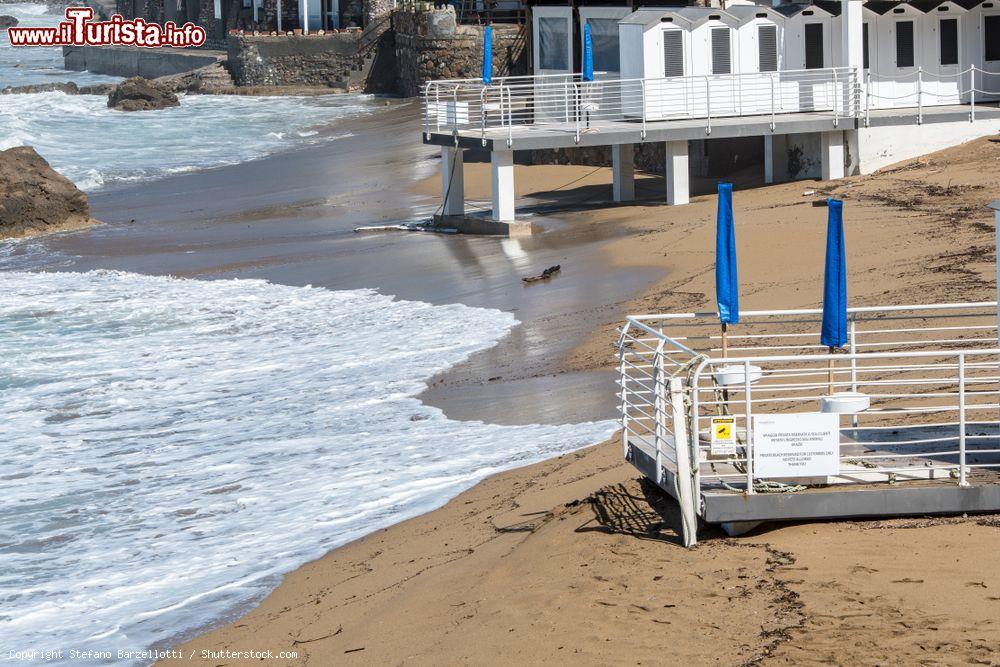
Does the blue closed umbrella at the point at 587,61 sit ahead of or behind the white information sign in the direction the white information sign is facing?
behind

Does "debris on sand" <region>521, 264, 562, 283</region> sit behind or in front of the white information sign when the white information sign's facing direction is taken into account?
behind

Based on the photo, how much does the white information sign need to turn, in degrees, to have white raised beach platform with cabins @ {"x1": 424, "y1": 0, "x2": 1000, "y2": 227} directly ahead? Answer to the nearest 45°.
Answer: approximately 180°

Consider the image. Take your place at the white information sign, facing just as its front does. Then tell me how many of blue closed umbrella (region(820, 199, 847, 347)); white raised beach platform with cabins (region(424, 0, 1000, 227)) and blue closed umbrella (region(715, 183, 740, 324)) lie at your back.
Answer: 3

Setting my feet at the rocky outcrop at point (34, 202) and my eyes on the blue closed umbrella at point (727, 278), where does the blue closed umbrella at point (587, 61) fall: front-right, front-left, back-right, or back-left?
front-left

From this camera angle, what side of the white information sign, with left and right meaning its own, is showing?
front

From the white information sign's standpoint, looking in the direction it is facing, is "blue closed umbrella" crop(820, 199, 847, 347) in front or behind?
behind

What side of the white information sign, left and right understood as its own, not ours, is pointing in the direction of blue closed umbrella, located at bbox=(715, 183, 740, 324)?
back
